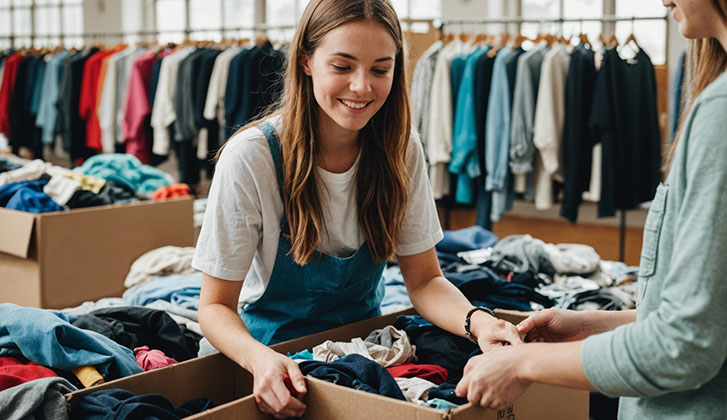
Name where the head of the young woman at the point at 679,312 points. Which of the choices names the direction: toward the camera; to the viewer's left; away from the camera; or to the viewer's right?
to the viewer's left

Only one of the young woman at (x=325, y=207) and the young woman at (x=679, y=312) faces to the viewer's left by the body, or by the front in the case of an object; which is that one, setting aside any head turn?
the young woman at (x=679, y=312)

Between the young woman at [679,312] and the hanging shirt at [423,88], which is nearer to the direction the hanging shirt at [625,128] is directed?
the young woman

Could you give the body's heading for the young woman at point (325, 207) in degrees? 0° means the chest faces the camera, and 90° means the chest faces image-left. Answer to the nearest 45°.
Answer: approximately 315°

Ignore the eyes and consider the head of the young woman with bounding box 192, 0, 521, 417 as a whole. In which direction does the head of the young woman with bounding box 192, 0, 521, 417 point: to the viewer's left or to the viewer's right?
to the viewer's right

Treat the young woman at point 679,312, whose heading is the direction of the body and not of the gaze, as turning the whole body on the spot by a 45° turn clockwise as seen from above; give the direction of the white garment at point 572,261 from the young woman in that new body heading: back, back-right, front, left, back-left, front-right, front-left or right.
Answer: front-right

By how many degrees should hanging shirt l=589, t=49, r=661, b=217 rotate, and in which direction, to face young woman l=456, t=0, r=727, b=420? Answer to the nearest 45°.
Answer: approximately 45° to its right

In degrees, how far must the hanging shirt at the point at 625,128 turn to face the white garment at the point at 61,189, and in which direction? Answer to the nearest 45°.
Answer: approximately 90° to its right

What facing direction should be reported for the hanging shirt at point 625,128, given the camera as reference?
facing the viewer and to the right of the viewer

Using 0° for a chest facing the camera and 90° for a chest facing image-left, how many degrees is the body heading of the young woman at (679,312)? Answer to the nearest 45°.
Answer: approximately 90°

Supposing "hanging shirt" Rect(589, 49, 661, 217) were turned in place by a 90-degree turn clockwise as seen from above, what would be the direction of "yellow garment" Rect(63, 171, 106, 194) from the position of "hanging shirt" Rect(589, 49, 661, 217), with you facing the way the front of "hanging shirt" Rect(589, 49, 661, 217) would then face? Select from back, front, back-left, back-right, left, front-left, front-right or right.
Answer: front
